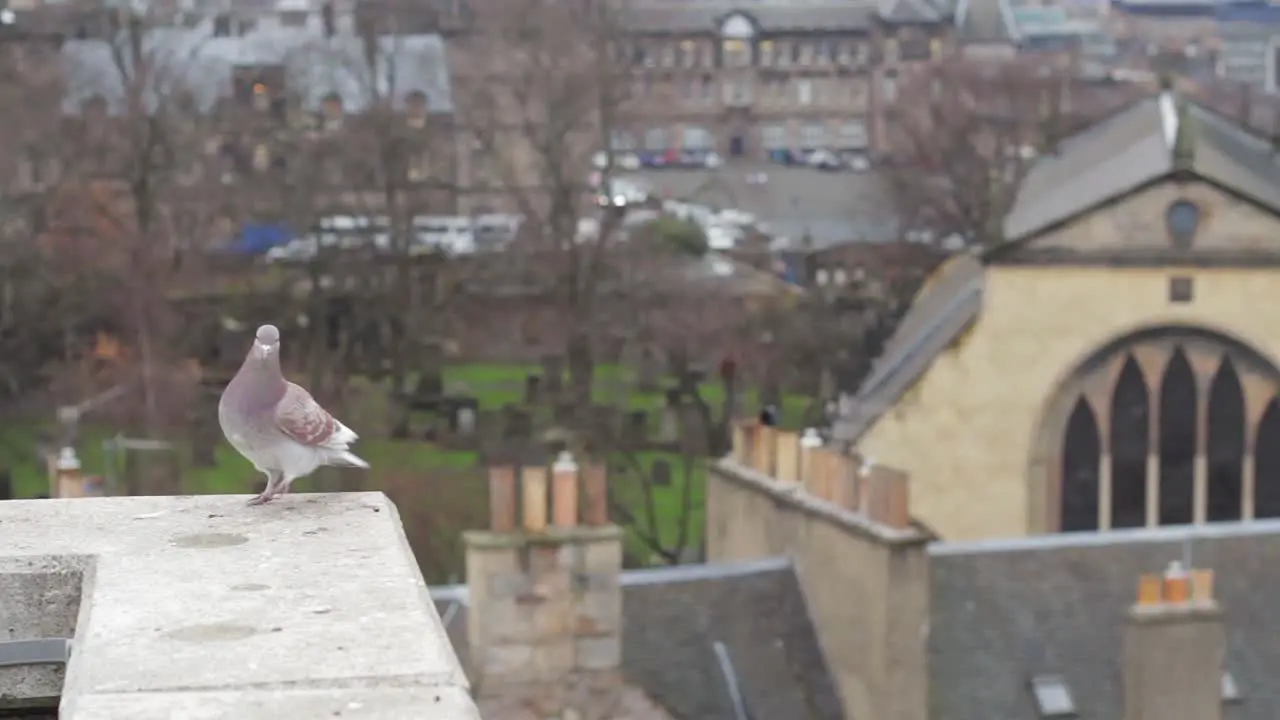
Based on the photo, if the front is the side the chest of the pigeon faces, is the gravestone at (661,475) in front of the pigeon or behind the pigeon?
behind

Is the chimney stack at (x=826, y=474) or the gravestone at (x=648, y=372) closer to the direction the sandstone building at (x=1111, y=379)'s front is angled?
the chimney stack

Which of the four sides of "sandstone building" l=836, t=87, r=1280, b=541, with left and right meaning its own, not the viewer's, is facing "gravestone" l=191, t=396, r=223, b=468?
right

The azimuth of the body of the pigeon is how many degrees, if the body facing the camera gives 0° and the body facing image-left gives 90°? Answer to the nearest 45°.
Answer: approximately 45°

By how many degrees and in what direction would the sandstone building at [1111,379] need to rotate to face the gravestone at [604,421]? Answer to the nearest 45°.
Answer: approximately 135° to its right

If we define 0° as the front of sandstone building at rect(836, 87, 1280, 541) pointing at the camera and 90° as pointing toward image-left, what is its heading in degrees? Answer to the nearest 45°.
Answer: approximately 0°

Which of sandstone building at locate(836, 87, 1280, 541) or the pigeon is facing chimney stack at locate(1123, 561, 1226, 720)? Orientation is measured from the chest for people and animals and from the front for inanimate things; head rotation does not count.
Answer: the sandstone building

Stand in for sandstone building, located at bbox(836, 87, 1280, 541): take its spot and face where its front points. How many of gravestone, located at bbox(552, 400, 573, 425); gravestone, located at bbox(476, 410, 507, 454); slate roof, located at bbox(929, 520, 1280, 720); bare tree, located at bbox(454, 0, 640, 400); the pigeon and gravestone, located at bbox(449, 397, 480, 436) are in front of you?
2

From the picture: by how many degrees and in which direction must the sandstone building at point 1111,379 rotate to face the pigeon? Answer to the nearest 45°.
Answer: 0° — it already faces it

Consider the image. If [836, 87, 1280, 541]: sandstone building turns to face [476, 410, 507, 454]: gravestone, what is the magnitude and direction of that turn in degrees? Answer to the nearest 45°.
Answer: approximately 135° to its right

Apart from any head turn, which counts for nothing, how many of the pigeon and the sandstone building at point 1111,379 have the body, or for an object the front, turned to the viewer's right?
0

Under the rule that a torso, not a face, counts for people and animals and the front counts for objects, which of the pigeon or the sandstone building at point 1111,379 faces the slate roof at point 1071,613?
the sandstone building

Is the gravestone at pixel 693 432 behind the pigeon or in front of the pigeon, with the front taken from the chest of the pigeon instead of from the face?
behind

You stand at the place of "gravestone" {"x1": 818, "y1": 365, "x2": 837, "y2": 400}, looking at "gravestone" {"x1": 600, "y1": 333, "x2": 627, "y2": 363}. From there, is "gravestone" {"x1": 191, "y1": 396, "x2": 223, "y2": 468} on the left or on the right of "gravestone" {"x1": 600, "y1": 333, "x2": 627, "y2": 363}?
left
